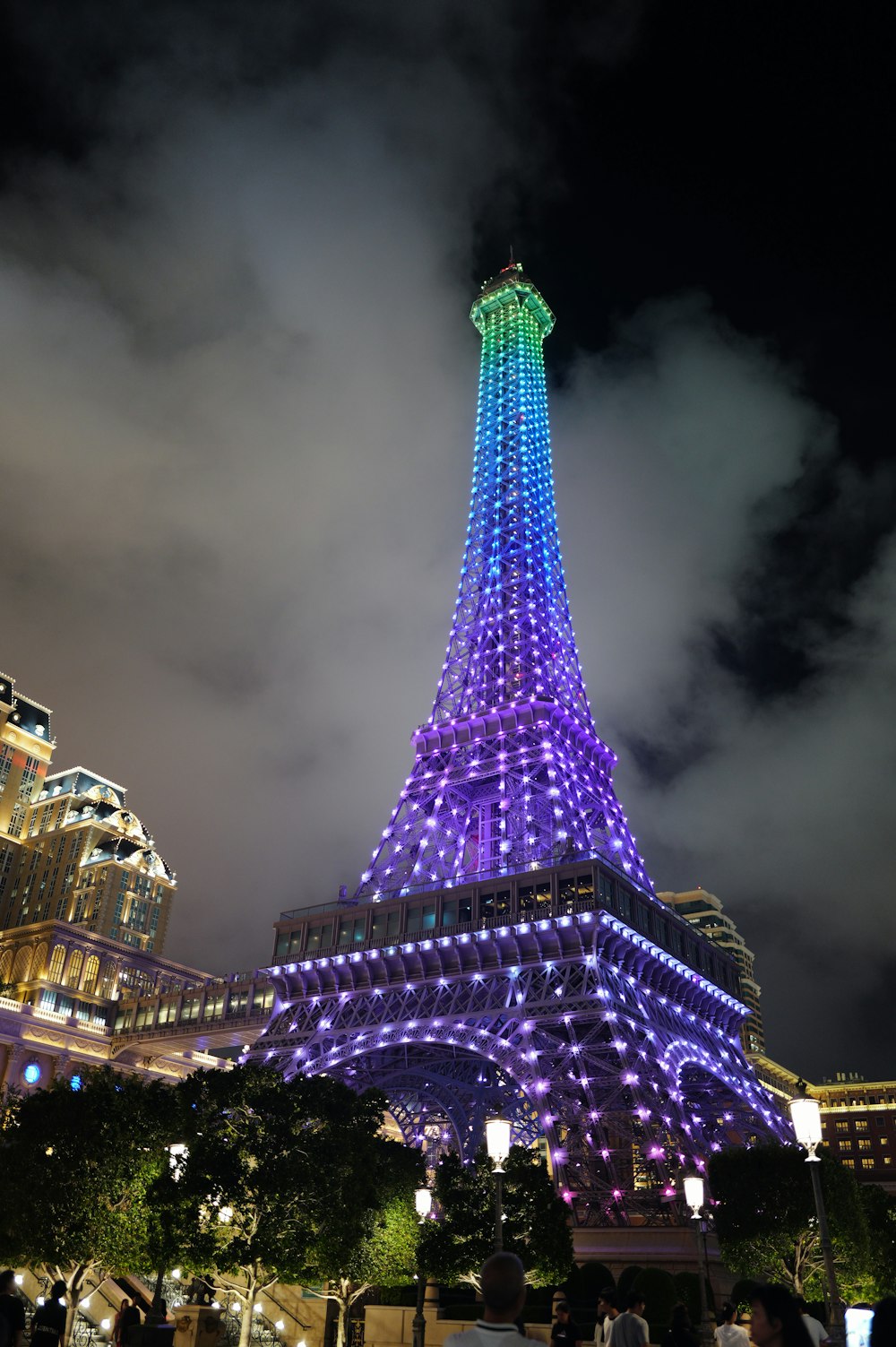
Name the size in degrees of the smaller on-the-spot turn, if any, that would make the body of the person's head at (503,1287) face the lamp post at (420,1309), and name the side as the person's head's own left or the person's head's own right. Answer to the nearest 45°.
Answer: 0° — they already face it

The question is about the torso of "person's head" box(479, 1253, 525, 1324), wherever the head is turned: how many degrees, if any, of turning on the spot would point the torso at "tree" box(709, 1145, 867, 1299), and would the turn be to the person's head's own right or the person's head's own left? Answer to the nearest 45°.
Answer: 0° — they already face it

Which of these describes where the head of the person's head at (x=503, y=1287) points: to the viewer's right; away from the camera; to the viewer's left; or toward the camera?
away from the camera

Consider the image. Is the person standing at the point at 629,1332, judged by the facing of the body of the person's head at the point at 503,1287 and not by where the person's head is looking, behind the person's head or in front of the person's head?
in front

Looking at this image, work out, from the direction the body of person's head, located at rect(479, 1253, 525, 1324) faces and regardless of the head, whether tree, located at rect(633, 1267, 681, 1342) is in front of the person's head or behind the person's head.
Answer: in front

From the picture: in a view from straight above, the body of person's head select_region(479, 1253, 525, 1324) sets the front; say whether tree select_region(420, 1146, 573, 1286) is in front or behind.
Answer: in front

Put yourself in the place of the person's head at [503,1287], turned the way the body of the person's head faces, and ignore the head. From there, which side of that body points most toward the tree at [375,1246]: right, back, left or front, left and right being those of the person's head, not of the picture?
front

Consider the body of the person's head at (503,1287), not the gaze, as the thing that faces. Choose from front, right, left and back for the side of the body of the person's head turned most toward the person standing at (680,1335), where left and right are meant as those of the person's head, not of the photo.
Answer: front

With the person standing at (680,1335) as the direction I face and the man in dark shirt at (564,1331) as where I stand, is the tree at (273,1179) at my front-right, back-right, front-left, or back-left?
back-left

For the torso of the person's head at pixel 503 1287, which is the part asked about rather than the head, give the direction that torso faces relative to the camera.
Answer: away from the camera

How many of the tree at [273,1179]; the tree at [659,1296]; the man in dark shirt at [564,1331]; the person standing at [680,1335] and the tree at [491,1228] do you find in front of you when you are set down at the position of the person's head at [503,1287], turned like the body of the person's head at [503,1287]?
5
